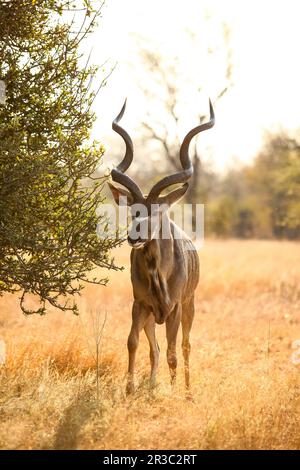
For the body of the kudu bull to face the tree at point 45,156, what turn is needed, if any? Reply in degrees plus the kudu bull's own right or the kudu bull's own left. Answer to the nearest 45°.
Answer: approximately 90° to the kudu bull's own right

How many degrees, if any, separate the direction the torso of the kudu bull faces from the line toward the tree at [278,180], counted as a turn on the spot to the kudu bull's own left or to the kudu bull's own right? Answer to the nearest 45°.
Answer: approximately 180°

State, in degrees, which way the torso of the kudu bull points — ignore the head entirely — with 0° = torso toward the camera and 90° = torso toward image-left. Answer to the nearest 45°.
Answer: approximately 0°

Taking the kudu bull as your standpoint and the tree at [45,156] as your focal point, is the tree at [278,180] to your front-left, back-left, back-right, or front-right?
back-right
